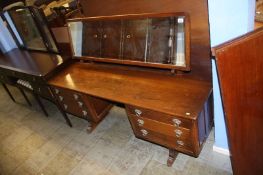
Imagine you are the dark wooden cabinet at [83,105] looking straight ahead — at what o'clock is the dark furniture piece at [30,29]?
The dark furniture piece is roughly at 4 o'clock from the dark wooden cabinet.

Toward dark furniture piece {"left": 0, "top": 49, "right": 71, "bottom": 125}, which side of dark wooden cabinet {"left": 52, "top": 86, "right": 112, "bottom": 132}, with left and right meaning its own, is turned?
right

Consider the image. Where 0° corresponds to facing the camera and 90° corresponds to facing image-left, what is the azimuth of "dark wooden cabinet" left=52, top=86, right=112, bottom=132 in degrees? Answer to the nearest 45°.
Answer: approximately 45°
